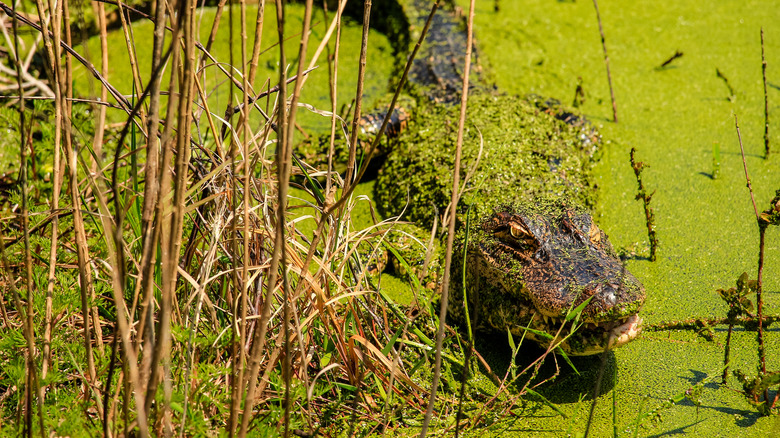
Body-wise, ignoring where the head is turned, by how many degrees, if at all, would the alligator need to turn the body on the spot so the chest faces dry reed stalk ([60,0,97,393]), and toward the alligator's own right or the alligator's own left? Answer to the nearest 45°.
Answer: approximately 90° to the alligator's own right

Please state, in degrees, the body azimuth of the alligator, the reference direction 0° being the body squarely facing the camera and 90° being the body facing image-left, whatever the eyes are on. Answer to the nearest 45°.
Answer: approximately 315°

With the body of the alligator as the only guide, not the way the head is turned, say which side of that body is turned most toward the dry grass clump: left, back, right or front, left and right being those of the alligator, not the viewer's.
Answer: right

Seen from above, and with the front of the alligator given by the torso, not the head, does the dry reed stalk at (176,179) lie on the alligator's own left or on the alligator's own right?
on the alligator's own right

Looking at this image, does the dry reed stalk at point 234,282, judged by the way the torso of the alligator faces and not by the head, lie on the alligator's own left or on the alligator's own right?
on the alligator's own right

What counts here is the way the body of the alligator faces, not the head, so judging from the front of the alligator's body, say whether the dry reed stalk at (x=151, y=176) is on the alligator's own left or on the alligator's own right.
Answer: on the alligator's own right

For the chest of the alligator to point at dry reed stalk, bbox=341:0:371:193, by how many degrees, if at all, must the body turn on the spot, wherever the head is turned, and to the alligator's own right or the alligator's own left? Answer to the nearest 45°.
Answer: approximately 45° to the alligator's own right

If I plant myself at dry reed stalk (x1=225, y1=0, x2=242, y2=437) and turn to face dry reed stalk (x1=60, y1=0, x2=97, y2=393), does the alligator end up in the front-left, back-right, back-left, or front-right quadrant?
back-right
